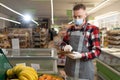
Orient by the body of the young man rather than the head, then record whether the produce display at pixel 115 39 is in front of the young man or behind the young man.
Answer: behind

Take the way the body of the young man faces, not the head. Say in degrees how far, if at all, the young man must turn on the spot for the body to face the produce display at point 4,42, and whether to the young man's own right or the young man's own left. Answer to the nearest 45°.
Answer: approximately 90° to the young man's own right

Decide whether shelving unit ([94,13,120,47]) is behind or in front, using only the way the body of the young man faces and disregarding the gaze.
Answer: behind

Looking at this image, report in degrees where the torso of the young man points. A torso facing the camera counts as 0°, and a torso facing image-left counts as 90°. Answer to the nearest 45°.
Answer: approximately 45°
